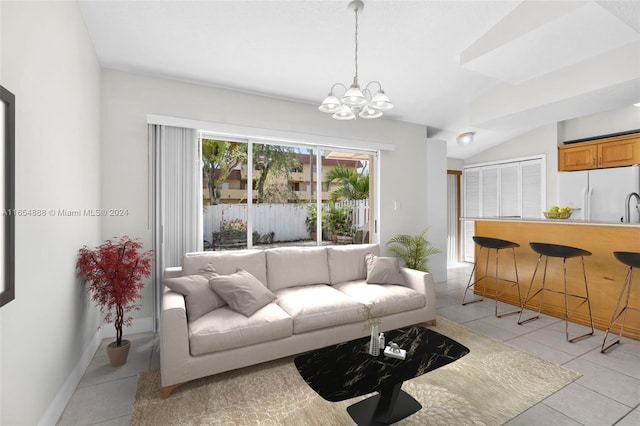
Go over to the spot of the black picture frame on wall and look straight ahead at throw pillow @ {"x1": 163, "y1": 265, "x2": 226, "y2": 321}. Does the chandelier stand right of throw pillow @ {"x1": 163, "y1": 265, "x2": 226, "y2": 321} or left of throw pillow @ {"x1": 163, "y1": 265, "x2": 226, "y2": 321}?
right

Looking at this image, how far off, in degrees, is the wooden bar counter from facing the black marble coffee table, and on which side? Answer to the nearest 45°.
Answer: approximately 45° to its left

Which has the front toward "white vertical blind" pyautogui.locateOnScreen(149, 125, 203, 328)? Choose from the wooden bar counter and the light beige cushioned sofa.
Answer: the wooden bar counter

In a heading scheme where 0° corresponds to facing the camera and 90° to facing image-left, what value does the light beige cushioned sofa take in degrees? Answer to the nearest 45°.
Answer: approximately 315°

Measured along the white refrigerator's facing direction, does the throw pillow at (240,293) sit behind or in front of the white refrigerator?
in front

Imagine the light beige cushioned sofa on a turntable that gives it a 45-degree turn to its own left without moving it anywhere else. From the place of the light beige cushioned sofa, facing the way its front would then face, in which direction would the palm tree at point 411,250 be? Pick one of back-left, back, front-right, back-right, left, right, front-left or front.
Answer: front-left

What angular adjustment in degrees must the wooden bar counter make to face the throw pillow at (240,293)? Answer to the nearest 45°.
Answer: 0° — it already faces it

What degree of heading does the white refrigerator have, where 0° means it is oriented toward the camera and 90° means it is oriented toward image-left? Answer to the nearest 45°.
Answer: approximately 45°
